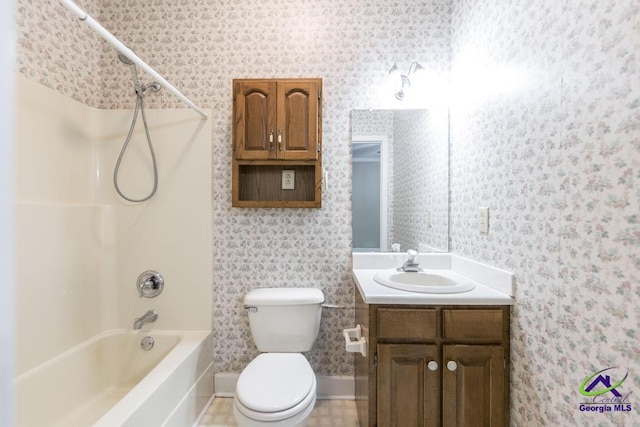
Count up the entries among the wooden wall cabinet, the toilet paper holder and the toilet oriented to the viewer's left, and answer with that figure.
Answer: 1

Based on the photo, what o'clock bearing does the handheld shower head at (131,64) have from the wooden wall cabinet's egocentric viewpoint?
The handheld shower head is roughly at 3 o'clock from the wooden wall cabinet.

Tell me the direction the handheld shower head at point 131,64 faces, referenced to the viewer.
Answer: facing the viewer and to the left of the viewer

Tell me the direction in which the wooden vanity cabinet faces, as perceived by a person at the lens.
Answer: facing the viewer

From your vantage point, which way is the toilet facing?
toward the camera

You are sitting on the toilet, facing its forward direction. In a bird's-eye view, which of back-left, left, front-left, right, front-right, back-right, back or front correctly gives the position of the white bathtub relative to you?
right

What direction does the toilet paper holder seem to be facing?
to the viewer's left

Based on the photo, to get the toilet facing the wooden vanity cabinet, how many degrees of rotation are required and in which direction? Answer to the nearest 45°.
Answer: approximately 45° to its left

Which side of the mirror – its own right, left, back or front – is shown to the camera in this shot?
front

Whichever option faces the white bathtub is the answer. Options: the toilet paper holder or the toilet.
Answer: the toilet paper holder
